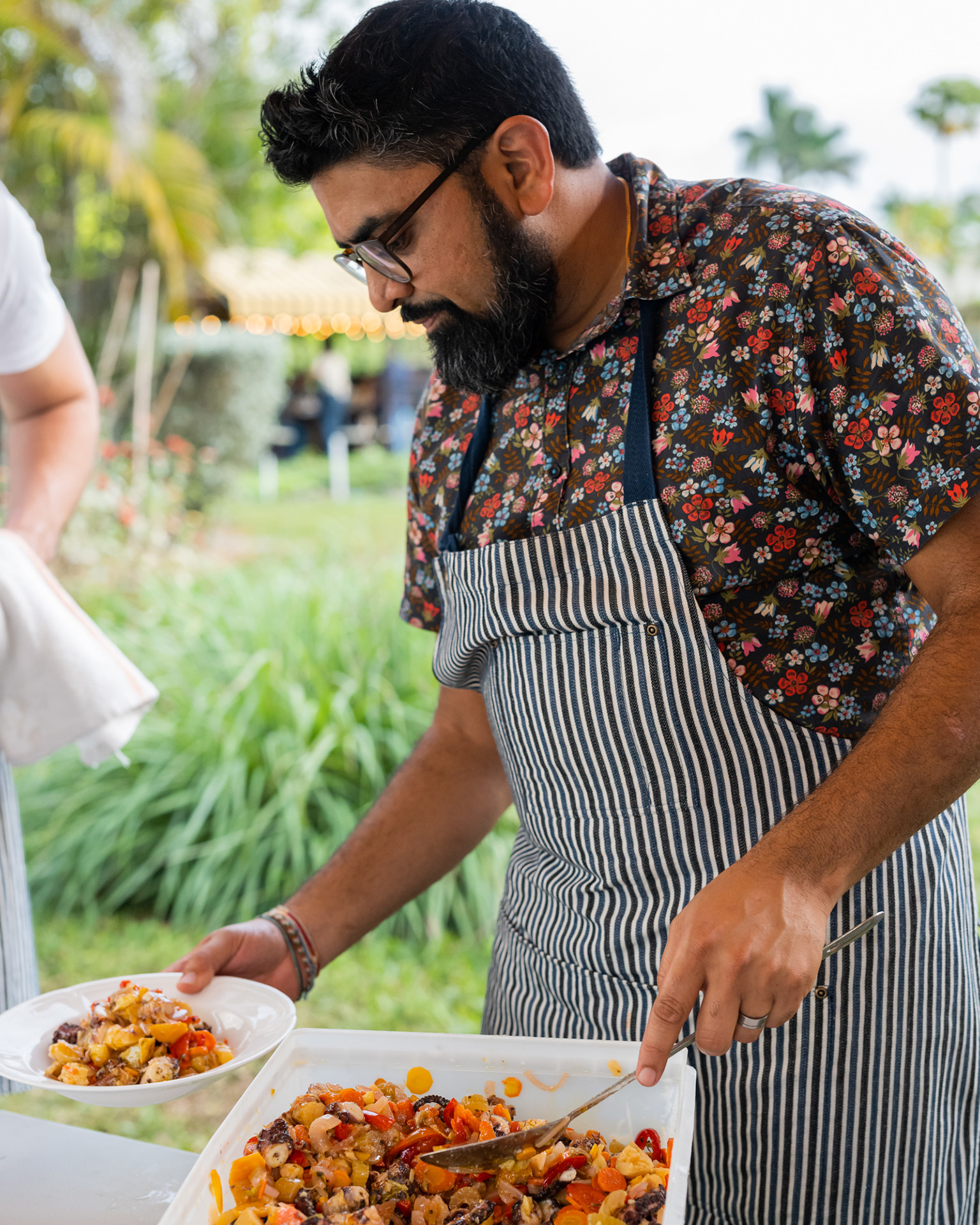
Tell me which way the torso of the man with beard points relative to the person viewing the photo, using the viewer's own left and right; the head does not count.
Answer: facing the viewer and to the left of the viewer

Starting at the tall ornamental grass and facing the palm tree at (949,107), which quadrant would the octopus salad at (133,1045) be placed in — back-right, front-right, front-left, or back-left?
back-right

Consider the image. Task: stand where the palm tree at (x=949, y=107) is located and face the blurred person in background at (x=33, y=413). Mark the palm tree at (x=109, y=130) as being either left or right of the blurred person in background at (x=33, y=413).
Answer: right

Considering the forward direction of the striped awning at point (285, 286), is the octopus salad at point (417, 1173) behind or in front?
in front

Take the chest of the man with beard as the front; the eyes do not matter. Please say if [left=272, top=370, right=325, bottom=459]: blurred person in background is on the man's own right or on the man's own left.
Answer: on the man's own right

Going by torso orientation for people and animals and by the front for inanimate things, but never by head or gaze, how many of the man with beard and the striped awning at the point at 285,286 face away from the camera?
0

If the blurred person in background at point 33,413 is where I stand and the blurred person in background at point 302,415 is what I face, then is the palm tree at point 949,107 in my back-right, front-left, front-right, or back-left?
front-right

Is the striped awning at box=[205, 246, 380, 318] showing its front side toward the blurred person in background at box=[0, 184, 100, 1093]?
yes

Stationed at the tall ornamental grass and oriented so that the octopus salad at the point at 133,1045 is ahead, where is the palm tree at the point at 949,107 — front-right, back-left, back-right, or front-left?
back-left

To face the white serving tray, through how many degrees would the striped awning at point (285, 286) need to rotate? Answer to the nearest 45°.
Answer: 0° — it already faces it

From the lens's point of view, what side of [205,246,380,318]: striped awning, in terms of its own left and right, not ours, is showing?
front

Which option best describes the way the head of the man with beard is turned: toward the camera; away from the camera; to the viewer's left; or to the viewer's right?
to the viewer's left
